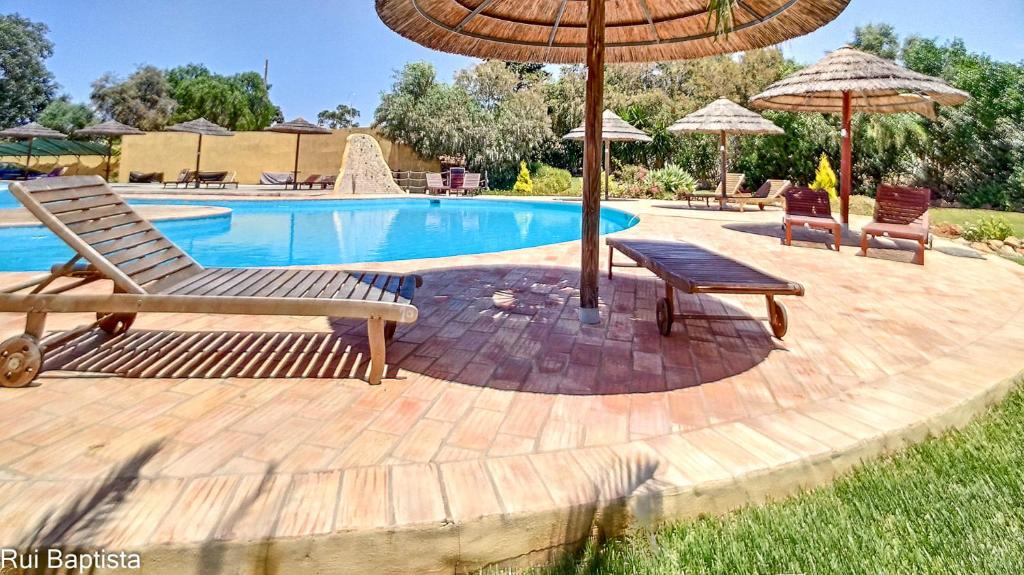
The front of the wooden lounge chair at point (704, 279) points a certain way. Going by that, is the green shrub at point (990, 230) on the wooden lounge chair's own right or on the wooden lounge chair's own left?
on the wooden lounge chair's own right

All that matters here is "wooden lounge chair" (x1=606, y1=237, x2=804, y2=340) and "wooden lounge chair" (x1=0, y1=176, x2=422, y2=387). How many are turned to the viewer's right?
1

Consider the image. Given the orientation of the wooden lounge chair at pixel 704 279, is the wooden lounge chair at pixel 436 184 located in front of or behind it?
in front

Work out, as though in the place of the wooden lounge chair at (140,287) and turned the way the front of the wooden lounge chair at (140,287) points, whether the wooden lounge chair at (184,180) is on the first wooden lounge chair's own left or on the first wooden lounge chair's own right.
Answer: on the first wooden lounge chair's own left

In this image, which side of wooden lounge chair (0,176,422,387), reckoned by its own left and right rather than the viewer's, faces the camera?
right

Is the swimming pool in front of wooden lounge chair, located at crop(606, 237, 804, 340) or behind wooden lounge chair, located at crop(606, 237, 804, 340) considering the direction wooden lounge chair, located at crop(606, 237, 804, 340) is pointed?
in front

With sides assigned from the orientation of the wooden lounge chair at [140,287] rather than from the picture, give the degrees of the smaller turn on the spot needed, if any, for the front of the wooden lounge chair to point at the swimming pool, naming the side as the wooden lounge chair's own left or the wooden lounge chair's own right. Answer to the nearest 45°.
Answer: approximately 90° to the wooden lounge chair's own left

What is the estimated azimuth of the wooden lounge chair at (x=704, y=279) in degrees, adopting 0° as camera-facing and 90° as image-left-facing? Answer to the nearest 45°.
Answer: approximately 135°
